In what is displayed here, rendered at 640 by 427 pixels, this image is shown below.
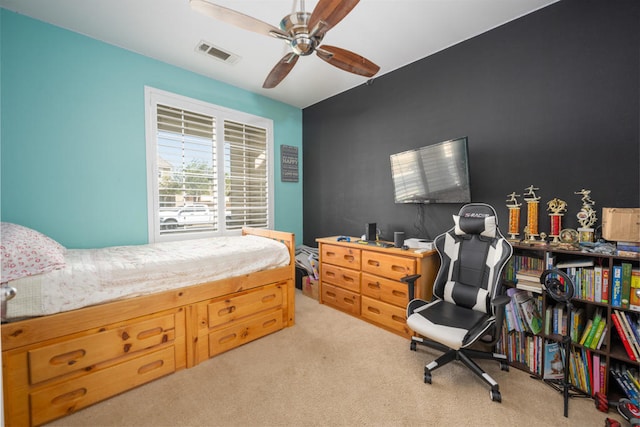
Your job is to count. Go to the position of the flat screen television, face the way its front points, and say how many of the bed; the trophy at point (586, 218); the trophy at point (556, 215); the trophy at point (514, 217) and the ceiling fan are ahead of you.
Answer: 2

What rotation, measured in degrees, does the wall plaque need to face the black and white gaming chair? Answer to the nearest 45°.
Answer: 0° — it already faces it

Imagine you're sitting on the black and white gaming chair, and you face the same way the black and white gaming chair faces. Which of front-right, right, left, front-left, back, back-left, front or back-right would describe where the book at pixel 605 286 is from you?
back-left

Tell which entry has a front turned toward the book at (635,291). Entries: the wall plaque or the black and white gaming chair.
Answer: the wall plaque

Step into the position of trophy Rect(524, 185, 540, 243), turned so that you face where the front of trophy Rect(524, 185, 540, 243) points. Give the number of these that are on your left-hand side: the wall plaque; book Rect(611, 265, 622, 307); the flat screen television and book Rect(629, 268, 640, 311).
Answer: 2

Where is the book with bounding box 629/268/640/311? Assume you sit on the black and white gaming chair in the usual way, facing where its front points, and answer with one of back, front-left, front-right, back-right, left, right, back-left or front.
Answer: back-left

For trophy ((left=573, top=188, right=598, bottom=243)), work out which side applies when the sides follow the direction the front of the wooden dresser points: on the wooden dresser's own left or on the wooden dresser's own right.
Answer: on the wooden dresser's own left

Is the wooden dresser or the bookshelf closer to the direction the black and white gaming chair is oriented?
the wooden dresser

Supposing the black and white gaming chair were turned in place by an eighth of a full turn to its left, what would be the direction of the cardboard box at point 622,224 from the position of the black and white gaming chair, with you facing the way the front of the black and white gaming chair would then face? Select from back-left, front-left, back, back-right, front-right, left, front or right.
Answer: left

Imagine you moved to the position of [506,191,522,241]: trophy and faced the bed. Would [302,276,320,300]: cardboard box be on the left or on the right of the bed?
right

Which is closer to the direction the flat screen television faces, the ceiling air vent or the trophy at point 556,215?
the ceiling air vent

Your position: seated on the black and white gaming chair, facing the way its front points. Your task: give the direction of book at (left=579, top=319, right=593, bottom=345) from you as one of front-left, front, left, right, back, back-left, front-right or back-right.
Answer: back-left

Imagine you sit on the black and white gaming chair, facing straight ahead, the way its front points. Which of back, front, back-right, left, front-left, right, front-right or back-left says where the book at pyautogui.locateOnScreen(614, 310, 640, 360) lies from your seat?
back-left

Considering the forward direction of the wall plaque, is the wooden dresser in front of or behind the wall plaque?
in front
